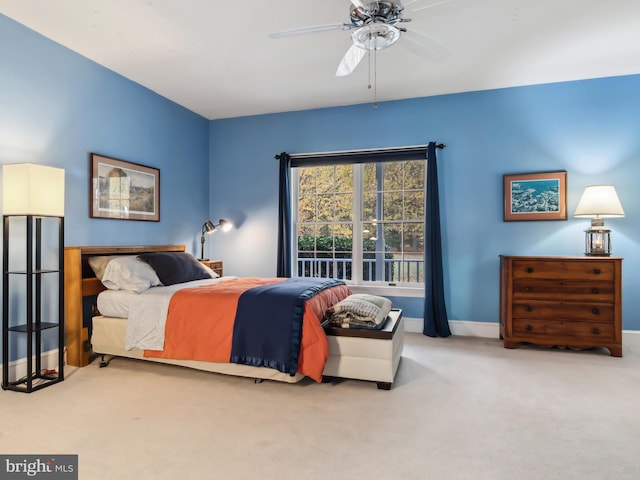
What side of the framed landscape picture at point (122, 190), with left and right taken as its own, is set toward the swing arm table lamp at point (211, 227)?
left

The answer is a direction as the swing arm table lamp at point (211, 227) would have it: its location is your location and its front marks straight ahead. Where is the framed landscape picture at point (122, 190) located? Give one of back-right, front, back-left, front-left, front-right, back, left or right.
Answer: right

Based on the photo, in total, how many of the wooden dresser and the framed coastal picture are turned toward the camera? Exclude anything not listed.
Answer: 2

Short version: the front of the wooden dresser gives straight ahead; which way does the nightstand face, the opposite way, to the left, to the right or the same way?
to the left

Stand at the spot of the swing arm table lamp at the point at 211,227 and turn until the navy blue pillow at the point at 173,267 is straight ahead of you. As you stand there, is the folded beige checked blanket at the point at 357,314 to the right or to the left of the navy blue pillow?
left

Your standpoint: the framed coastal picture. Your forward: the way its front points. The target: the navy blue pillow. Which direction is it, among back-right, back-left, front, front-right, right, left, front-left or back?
front-right

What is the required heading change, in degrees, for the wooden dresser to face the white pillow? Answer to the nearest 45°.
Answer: approximately 45° to its right

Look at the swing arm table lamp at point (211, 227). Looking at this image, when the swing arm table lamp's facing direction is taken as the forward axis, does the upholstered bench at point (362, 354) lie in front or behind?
in front

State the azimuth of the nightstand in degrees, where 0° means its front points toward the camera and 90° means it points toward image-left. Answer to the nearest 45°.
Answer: approximately 315°

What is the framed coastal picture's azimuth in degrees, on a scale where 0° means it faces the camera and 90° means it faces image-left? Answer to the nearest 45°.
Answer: approximately 0°

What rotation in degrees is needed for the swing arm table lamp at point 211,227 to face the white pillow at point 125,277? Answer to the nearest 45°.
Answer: approximately 90° to its right

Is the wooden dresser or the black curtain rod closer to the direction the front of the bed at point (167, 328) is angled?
the wooden dresser

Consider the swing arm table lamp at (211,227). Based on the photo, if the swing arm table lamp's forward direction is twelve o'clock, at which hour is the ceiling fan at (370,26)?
The ceiling fan is roughly at 1 o'clock from the swing arm table lamp.

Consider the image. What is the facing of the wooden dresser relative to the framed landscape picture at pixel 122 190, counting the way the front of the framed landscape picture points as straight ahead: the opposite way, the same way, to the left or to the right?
to the right
